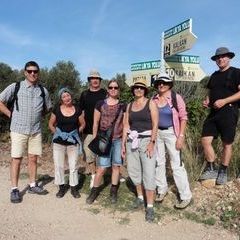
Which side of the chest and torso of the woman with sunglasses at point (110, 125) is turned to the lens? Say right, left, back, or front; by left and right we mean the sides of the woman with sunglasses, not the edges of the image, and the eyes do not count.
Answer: front

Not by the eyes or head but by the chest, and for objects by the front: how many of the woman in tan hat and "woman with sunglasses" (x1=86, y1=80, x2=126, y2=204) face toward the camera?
2

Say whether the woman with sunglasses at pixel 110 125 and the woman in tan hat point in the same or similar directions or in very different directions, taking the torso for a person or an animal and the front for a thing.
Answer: same or similar directions

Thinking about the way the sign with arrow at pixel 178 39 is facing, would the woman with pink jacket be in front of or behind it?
in front

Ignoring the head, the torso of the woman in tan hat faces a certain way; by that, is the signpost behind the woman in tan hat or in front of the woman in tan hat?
behind

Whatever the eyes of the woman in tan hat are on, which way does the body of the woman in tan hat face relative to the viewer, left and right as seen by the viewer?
facing the viewer

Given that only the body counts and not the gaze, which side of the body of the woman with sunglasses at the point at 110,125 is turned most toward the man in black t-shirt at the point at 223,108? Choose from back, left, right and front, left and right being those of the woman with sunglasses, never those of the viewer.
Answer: left

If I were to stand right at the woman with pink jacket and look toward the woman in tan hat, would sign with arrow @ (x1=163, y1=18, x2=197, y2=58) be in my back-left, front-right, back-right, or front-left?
back-right
